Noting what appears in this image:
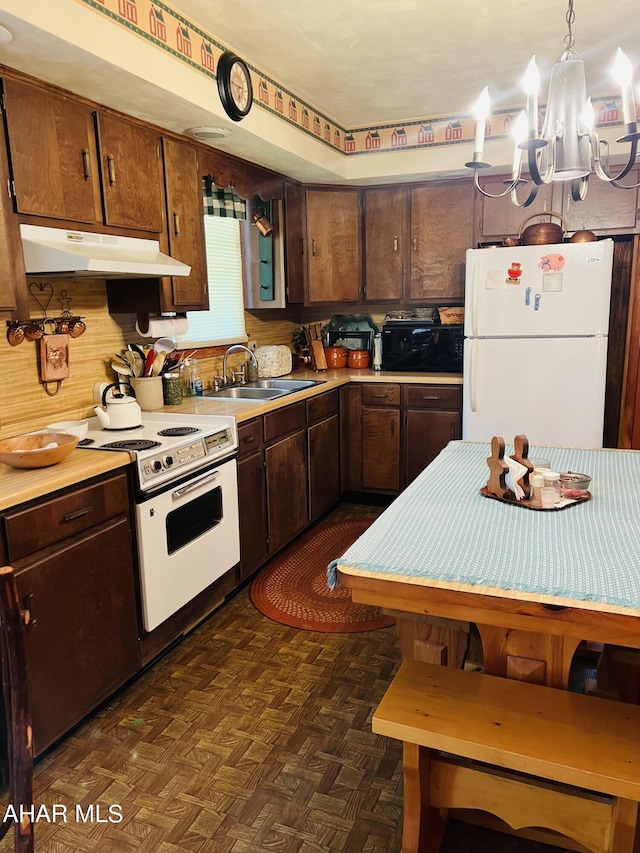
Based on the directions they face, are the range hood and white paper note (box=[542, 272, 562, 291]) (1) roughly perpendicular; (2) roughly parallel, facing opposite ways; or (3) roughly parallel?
roughly perpendicular

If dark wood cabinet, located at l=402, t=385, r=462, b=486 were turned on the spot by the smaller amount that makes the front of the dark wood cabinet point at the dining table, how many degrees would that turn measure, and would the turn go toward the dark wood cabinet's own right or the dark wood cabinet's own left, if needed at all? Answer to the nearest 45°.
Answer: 0° — it already faces it

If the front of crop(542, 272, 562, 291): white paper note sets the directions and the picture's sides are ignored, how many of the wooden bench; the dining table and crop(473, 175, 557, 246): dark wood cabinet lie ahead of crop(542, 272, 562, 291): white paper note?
2

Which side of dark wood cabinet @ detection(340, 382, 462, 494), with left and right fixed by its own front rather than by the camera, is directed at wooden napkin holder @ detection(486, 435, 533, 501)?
front

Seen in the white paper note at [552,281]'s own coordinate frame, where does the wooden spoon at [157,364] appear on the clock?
The wooden spoon is roughly at 2 o'clock from the white paper note.

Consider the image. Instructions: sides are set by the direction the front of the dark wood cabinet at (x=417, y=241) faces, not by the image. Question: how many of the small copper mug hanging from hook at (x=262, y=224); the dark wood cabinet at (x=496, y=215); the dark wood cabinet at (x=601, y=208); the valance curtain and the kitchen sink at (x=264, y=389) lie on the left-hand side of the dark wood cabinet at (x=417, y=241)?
2

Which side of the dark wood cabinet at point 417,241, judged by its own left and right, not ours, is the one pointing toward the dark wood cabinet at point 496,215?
left

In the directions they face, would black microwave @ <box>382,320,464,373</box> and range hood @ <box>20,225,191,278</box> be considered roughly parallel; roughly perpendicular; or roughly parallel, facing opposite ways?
roughly perpendicular

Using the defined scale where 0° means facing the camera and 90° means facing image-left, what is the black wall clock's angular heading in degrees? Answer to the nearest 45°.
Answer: approximately 315°

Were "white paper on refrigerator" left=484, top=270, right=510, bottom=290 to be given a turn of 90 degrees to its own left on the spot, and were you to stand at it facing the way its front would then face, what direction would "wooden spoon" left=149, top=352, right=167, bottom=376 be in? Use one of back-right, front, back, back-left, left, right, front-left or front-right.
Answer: back-right

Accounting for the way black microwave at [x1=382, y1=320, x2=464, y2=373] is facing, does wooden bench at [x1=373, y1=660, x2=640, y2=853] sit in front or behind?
in front

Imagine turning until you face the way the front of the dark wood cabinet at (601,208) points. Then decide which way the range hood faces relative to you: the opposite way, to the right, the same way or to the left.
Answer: to the left
